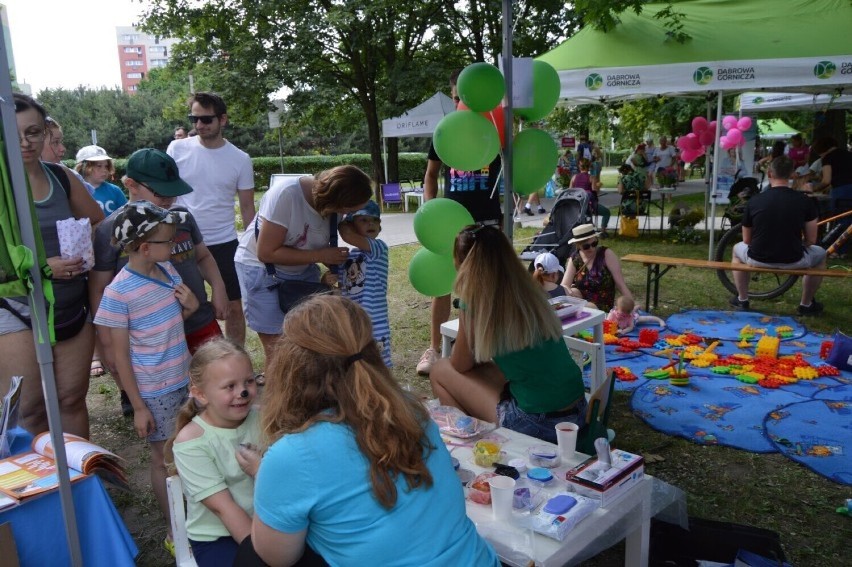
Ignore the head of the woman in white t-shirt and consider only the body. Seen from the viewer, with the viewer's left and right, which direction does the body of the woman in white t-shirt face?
facing the viewer and to the right of the viewer

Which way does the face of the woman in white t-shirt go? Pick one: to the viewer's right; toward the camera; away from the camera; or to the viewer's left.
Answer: to the viewer's right

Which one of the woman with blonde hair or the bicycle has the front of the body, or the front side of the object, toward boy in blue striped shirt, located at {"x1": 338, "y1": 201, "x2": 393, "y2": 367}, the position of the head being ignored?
the woman with blonde hair

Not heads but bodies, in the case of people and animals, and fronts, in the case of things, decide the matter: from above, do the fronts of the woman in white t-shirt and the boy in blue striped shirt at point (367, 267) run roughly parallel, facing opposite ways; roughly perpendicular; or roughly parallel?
roughly perpendicular

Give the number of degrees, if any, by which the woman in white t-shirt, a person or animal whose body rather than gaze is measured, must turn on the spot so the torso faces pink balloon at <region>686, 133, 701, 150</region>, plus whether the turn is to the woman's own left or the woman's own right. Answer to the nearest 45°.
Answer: approximately 90° to the woman's own left

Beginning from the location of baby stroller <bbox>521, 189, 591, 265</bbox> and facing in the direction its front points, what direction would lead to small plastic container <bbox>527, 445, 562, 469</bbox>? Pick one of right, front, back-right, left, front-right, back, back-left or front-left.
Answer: front-left

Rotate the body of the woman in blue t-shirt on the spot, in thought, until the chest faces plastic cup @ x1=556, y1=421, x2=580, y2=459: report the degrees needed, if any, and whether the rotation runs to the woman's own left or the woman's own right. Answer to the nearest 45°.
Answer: approximately 90° to the woman's own right
